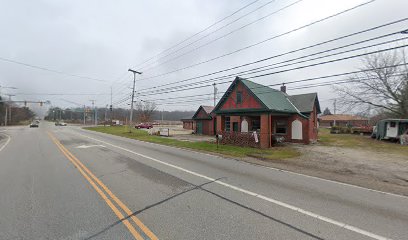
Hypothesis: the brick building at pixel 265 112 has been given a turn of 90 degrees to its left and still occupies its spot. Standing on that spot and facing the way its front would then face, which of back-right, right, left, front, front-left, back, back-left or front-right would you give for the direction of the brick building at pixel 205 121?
back

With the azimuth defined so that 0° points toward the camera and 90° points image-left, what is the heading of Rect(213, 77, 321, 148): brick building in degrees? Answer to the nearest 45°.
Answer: approximately 45°

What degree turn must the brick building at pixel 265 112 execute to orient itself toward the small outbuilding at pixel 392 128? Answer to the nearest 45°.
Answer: approximately 180°
